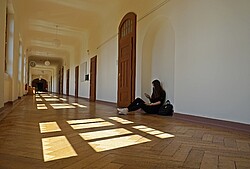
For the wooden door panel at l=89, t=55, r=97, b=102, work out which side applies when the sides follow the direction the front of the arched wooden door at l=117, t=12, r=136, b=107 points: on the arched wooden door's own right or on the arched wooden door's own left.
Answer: on the arched wooden door's own right

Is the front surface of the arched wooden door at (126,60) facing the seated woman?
no

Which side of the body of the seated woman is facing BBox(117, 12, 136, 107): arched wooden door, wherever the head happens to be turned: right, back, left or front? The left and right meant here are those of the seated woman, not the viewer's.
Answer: right

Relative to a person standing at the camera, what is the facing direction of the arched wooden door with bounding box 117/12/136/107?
facing the viewer and to the left of the viewer

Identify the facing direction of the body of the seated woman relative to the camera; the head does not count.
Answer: to the viewer's left

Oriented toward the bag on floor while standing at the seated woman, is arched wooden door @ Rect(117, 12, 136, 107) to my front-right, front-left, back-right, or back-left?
back-left

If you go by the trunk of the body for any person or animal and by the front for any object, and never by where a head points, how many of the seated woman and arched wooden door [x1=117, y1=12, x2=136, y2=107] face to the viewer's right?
0

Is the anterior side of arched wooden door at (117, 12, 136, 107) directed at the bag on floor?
no

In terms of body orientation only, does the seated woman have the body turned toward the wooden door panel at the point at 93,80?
no
